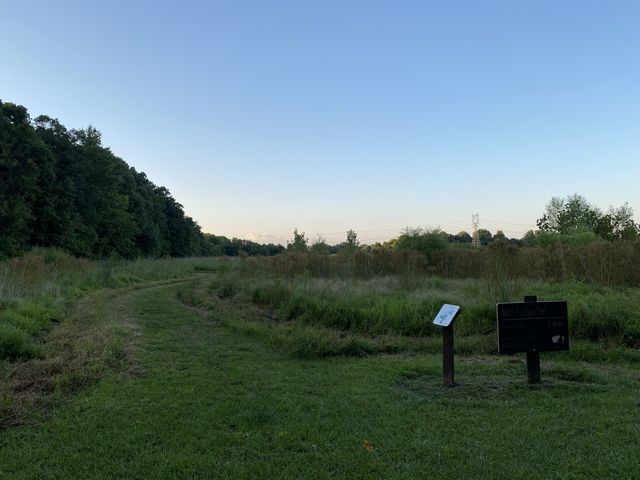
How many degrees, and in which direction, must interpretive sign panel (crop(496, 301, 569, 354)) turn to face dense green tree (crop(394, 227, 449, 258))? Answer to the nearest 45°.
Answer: approximately 180°

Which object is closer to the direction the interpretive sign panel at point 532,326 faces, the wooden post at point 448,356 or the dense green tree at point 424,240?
the wooden post

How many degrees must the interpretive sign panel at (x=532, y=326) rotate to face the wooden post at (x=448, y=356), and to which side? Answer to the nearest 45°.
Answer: approximately 90° to its right

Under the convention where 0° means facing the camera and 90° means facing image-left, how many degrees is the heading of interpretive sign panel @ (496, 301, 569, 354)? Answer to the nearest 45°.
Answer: approximately 0°
